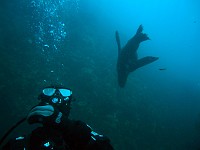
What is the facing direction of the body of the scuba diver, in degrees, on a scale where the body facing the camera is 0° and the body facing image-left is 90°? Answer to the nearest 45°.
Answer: approximately 0°

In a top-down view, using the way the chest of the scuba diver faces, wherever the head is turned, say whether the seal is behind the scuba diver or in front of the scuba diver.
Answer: behind
